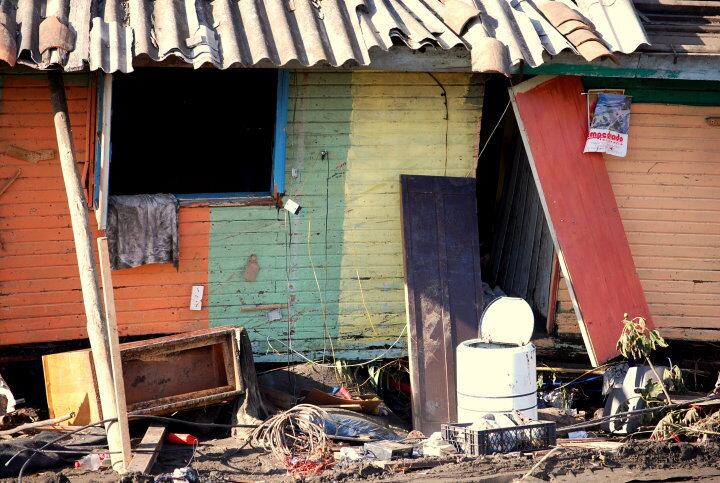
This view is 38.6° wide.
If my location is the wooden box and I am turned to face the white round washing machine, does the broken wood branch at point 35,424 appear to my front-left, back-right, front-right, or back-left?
back-right

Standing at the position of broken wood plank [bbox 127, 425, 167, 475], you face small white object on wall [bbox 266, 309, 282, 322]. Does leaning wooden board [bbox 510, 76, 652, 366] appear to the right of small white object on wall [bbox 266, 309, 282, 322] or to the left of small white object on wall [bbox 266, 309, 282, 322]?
right

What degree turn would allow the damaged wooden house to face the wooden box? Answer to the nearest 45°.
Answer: approximately 90° to its right

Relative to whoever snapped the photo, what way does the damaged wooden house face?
facing the viewer

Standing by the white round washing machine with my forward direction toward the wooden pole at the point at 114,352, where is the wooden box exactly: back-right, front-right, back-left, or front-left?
front-right

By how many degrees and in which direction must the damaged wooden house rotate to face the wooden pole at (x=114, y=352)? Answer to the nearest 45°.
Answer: approximately 45° to its right

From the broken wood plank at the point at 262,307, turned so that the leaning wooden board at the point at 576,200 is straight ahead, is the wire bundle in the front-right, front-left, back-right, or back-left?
front-right

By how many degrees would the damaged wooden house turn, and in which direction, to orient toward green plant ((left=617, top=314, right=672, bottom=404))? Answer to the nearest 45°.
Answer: approximately 90° to its left

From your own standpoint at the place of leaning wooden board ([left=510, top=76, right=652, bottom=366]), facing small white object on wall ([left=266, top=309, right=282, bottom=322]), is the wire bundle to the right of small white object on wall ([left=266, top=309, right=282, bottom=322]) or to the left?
left
